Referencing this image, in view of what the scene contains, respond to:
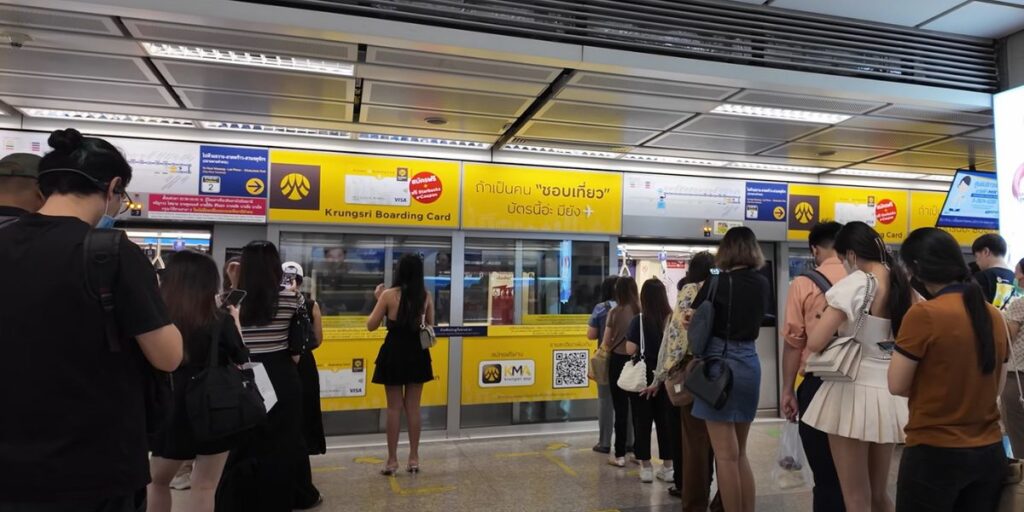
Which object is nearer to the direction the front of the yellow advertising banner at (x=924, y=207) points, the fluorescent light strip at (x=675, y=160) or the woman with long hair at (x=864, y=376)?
the woman with long hair

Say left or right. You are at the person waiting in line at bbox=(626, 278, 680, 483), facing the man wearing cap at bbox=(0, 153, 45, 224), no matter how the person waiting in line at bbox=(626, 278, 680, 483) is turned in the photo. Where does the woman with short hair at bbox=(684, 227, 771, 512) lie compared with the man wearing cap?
left

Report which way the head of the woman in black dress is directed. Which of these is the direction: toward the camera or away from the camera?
away from the camera

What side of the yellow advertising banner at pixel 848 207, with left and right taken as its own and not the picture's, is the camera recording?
front

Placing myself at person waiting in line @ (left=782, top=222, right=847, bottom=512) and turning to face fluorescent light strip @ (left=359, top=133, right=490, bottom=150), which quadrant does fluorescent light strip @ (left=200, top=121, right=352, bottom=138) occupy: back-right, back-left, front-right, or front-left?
front-left

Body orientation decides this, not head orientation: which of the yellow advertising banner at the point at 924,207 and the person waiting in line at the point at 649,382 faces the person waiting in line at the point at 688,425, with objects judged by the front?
the yellow advertising banner

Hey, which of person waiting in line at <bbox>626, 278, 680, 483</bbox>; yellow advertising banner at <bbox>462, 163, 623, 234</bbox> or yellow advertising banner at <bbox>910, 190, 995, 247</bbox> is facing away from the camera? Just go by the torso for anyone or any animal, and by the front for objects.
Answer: the person waiting in line

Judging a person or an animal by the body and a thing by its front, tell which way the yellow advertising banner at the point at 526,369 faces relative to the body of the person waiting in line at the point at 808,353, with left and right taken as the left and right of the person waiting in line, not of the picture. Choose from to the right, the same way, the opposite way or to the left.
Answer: the opposite way

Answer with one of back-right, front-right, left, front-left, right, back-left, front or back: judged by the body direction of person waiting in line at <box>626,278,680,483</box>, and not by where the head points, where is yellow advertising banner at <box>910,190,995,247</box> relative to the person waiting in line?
front-right

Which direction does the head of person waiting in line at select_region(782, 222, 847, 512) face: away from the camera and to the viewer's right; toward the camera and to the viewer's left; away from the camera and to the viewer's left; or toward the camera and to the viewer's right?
away from the camera and to the viewer's left

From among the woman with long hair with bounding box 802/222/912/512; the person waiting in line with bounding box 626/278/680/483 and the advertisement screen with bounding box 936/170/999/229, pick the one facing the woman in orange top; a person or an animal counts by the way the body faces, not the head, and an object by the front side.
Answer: the advertisement screen

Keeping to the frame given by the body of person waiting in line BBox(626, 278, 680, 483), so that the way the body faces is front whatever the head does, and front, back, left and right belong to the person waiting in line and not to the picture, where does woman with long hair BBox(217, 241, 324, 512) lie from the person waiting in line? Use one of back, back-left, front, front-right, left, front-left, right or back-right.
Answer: back-left

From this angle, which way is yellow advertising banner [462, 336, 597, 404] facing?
toward the camera

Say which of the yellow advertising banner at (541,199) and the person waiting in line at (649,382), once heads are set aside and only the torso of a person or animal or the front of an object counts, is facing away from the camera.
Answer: the person waiting in line

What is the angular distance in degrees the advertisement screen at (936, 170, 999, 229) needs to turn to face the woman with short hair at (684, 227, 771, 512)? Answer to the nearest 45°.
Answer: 0° — it already faces them

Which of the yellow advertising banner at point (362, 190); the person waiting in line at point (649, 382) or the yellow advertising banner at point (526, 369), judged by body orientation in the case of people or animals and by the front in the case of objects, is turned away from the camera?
the person waiting in line

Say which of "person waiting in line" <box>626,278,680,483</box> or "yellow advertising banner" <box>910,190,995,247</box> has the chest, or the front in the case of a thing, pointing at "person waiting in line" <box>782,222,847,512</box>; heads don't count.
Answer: the yellow advertising banner

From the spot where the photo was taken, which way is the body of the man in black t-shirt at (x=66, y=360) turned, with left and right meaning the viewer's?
facing away from the viewer and to the right of the viewer

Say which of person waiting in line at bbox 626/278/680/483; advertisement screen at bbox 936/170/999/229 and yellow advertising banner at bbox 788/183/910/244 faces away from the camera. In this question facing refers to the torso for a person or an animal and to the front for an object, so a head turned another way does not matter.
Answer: the person waiting in line
